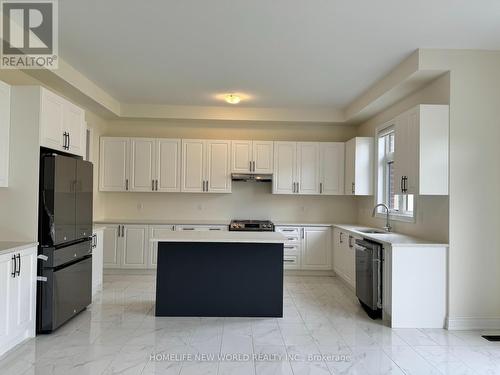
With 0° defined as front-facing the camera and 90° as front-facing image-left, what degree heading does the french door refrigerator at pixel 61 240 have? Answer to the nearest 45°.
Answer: approximately 315°

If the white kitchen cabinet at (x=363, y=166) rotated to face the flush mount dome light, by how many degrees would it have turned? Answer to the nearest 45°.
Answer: approximately 45° to its left

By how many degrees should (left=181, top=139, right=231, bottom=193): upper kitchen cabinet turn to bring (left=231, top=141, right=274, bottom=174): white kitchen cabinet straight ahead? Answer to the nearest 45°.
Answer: approximately 90° to its left

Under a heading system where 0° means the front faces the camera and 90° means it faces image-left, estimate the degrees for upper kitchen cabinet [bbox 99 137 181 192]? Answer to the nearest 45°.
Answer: approximately 0°

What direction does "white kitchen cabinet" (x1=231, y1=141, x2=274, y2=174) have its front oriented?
toward the camera

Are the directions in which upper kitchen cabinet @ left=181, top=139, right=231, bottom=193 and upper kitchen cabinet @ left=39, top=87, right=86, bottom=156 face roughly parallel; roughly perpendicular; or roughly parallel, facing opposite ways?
roughly perpendicular

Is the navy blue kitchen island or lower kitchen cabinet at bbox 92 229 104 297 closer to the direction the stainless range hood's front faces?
the navy blue kitchen island

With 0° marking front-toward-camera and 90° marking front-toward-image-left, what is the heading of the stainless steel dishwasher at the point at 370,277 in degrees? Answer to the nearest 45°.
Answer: approximately 45°

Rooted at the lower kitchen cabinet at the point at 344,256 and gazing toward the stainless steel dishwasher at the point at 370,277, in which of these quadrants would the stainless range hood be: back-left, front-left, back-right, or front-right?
back-right

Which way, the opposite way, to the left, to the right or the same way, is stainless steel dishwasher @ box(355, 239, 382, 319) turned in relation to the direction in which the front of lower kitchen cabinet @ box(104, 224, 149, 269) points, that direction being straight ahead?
to the right

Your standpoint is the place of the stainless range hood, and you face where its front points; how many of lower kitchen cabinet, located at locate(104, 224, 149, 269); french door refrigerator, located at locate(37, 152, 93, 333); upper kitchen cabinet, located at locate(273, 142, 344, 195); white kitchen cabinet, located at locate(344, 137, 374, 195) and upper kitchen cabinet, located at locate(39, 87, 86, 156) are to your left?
2

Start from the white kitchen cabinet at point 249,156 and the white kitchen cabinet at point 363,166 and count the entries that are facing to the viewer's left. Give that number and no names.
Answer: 1

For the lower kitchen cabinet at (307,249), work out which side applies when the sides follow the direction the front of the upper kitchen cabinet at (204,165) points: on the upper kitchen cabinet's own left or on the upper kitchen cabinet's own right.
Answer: on the upper kitchen cabinet's own left

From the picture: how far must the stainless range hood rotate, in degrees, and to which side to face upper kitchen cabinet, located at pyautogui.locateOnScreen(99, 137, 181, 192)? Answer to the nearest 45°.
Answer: approximately 90° to its right
